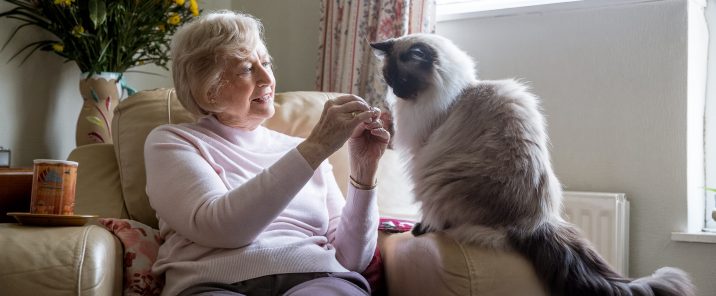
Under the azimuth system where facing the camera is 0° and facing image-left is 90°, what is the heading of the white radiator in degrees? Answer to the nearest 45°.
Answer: approximately 45°

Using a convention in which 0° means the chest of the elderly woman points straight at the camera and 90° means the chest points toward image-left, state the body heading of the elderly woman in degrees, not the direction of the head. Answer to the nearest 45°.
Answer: approximately 315°

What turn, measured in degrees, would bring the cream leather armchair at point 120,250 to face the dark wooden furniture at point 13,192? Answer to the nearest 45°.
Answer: approximately 135° to its right

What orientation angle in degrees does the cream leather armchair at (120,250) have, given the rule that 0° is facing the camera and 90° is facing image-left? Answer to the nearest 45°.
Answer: approximately 0°
